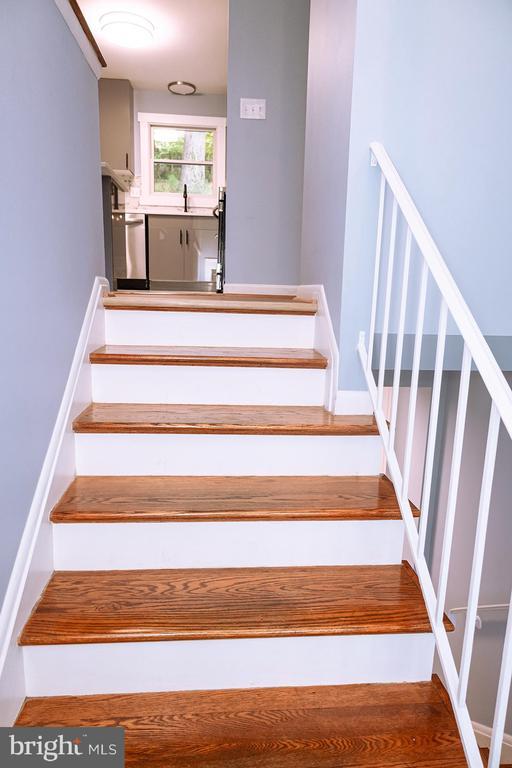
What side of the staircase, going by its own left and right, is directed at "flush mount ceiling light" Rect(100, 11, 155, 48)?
back

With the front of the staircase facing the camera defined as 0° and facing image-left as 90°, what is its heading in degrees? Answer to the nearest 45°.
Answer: approximately 0°

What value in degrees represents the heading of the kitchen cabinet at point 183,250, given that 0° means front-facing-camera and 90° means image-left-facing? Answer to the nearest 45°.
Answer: approximately 0°

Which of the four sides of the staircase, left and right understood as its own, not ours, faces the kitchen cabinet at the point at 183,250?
back
